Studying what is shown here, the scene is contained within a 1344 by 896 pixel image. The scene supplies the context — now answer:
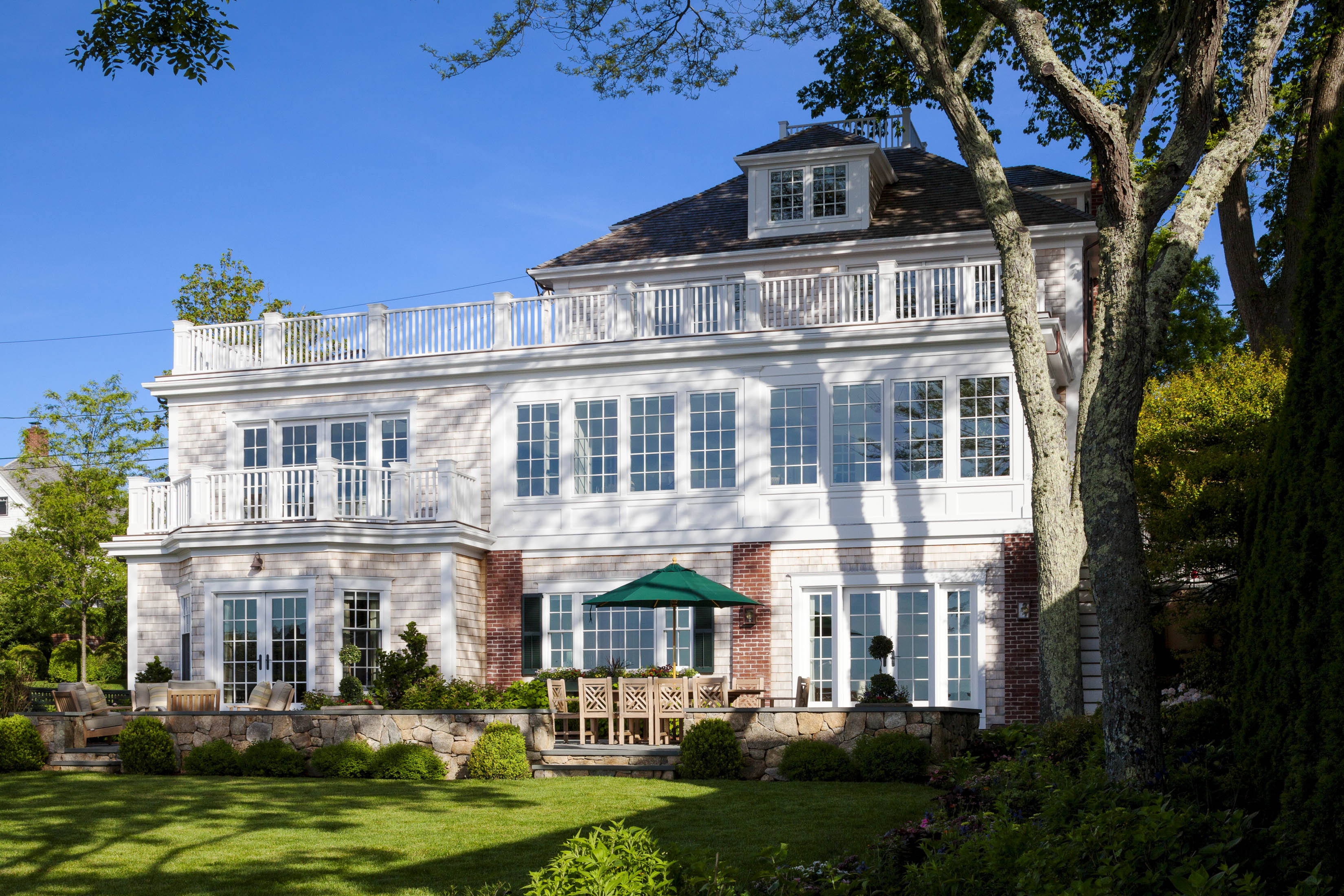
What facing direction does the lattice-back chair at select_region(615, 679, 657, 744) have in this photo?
away from the camera

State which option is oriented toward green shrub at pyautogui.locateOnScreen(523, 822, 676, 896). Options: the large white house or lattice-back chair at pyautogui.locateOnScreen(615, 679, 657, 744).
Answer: the large white house

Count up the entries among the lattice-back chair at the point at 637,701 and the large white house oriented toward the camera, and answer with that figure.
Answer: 1

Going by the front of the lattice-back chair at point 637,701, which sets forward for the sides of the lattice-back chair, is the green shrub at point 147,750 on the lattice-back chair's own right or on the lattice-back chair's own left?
on the lattice-back chair's own left

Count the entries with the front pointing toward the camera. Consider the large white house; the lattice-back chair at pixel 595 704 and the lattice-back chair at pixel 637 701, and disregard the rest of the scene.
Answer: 1

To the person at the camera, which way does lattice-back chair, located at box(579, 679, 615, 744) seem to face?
facing away from the viewer

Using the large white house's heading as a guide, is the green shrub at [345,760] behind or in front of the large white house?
in front

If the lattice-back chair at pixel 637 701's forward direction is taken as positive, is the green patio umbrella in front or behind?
in front

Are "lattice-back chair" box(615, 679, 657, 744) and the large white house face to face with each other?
yes

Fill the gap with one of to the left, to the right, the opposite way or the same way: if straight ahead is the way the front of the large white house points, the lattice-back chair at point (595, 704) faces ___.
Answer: the opposite way
